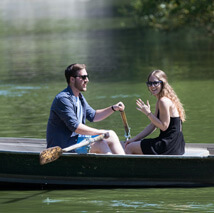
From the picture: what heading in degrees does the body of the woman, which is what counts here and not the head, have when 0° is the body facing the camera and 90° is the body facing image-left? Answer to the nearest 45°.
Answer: approximately 90°

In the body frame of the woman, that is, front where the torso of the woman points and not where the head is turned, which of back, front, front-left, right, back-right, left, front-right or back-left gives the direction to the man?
front
